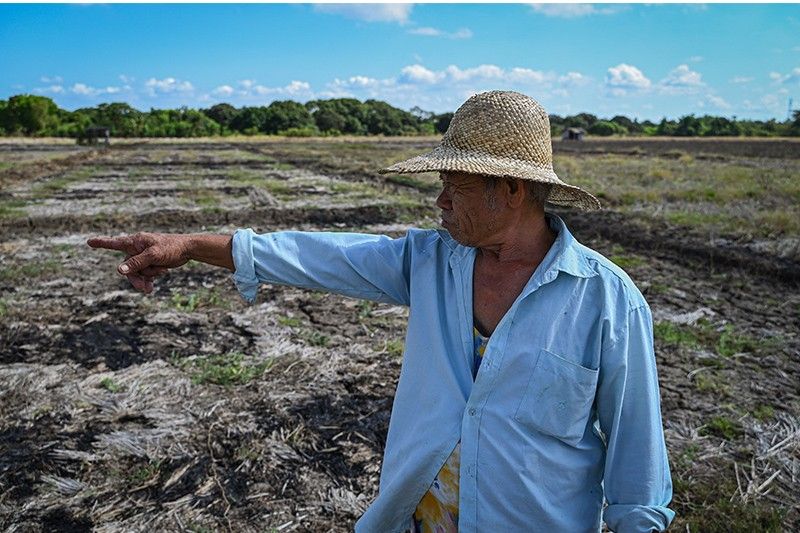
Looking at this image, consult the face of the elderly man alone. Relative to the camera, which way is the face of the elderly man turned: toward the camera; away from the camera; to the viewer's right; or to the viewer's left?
to the viewer's left

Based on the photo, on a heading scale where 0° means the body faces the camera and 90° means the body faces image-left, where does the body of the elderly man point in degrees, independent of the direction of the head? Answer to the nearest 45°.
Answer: approximately 45°
